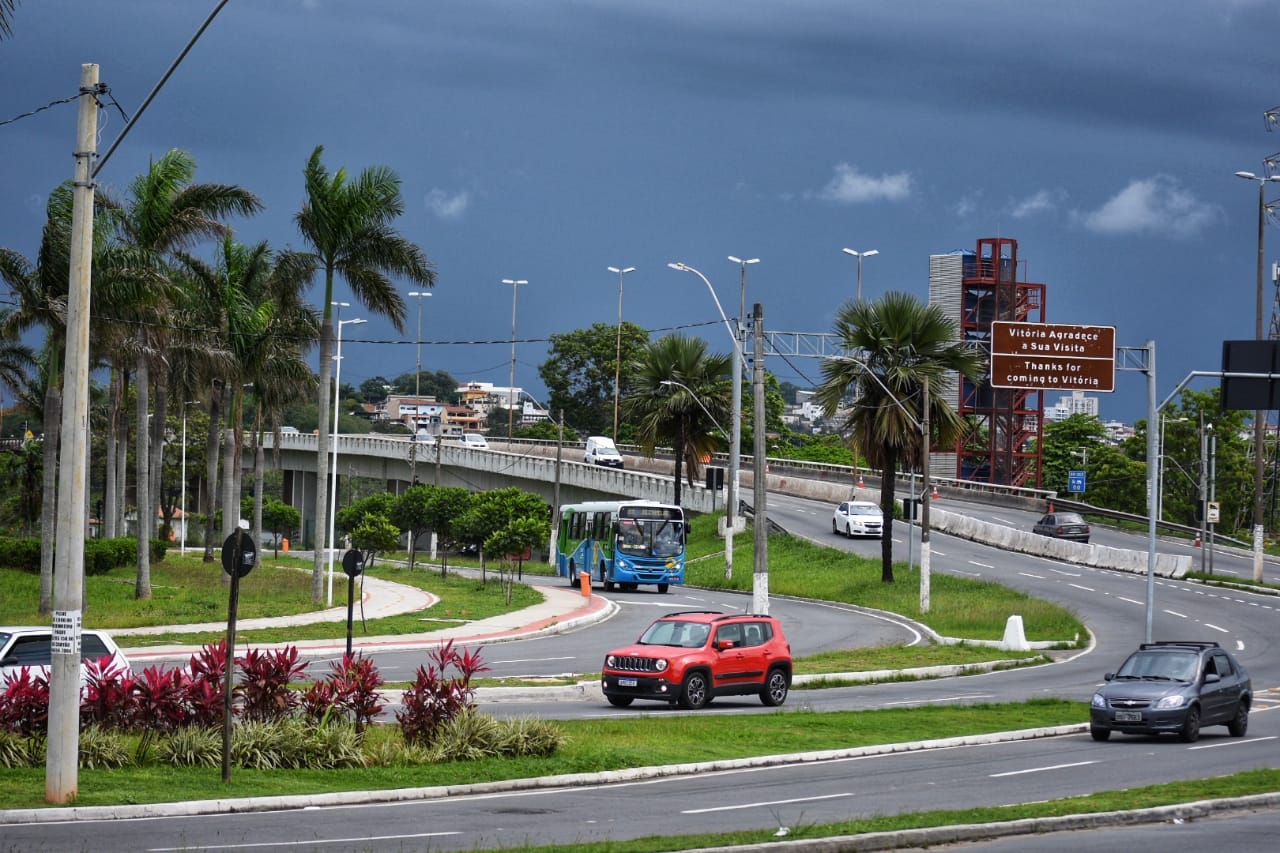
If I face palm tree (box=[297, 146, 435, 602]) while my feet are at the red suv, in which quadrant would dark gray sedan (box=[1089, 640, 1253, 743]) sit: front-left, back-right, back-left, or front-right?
back-right

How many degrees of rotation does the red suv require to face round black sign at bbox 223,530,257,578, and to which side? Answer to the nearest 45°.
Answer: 0° — it already faces it

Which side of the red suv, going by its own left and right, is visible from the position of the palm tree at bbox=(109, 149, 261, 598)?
right

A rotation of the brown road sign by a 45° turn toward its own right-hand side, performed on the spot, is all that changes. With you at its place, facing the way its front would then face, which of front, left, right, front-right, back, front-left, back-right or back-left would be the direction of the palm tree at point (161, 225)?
front-right

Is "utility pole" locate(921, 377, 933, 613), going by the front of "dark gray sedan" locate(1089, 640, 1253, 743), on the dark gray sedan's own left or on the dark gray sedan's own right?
on the dark gray sedan's own right

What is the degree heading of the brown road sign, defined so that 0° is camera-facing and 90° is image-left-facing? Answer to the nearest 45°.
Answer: approximately 0°

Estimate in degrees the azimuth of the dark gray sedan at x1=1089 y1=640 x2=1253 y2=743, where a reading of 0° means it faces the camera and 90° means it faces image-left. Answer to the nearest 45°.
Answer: approximately 45°

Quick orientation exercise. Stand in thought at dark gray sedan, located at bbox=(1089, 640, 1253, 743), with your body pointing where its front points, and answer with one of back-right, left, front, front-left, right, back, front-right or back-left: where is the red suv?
front-right

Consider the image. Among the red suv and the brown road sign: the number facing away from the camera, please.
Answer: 0

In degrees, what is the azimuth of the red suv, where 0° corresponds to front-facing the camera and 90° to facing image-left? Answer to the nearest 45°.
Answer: approximately 45°

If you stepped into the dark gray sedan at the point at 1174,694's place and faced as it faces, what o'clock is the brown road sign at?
The brown road sign is roughly at 4 o'clock from the dark gray sedan.

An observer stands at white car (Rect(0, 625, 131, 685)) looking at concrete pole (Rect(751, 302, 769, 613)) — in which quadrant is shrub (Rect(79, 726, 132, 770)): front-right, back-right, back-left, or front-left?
back-right

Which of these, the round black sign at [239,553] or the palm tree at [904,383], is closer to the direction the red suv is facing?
the round black sign

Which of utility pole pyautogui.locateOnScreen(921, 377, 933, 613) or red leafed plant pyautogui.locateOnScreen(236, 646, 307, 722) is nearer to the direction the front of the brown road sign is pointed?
the red leafed plant
